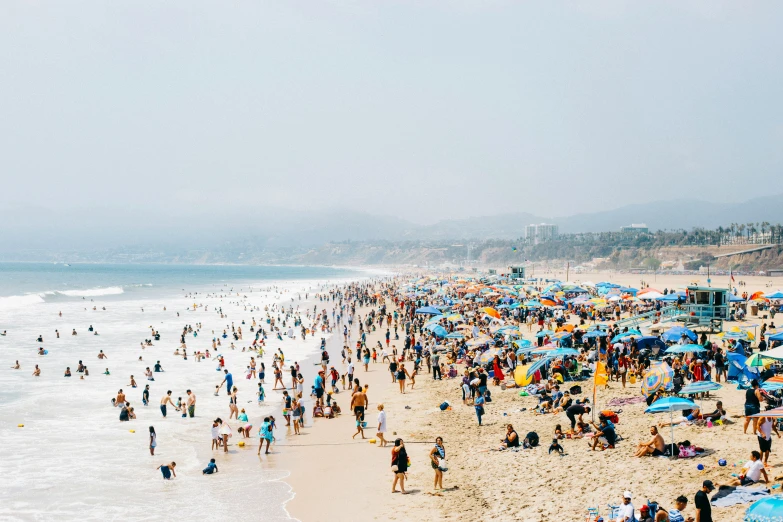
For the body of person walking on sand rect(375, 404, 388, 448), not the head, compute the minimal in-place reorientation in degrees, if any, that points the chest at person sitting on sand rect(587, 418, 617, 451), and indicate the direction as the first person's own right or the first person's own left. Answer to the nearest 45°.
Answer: approximately 135° to the first person's own left

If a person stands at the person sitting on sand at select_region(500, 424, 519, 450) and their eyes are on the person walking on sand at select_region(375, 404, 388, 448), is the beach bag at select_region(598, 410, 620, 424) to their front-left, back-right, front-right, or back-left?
back-right

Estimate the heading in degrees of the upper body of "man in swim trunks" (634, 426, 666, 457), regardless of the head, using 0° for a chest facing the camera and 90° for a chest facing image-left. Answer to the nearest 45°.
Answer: approximately 90°

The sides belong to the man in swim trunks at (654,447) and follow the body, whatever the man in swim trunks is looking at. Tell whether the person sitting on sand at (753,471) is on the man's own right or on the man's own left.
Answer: on the man's own left

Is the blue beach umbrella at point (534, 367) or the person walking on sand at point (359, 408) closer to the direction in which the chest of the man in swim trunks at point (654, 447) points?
the person walking on sand

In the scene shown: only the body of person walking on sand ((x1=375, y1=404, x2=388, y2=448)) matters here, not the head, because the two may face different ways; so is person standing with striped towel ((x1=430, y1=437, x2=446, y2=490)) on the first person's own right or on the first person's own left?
on the first person's own left
